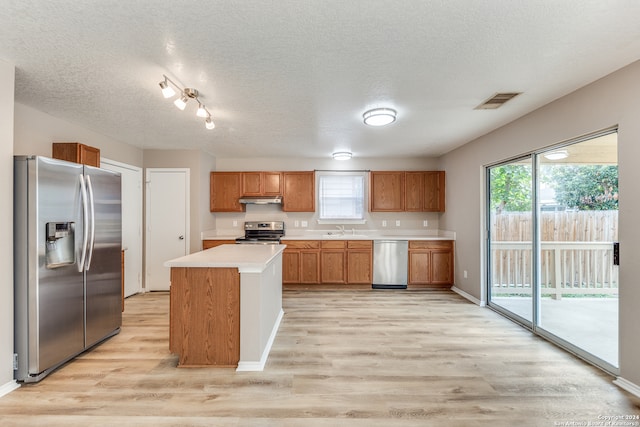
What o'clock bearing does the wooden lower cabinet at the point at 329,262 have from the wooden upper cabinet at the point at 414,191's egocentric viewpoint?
The wooden lower cabinet is roughly at 2 o'clock from the wooden upper cabinet.

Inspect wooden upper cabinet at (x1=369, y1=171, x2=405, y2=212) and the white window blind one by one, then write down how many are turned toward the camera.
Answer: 2

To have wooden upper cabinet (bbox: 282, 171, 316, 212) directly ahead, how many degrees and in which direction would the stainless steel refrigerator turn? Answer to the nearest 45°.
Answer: approximately 45° to its left

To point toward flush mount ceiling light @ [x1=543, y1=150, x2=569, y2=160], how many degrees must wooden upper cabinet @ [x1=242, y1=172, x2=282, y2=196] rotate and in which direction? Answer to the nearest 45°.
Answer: approximately 45° to its left

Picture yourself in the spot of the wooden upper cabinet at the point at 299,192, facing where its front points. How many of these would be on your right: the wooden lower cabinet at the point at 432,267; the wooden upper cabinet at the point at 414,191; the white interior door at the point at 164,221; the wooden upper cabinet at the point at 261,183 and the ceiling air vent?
2

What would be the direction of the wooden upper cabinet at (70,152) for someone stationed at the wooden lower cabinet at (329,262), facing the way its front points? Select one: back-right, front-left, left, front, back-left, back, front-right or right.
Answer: front-right

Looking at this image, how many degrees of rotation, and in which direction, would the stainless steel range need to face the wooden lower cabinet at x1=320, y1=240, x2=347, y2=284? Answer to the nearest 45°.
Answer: approximately 45° to its left
